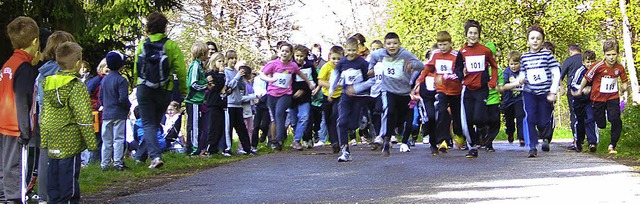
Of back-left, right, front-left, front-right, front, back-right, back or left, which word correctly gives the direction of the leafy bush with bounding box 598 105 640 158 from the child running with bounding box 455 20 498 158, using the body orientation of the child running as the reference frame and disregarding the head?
back-left

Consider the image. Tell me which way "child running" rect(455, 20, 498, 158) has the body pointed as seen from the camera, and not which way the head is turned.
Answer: toward the camera

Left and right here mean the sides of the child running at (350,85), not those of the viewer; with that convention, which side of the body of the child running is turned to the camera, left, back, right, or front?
front

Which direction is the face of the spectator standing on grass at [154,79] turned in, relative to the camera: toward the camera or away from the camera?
away from the camera

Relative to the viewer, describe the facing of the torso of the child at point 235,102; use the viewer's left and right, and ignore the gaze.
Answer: facing the viewer and to the right of the viewer

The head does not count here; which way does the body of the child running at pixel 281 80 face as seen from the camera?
toward the camera

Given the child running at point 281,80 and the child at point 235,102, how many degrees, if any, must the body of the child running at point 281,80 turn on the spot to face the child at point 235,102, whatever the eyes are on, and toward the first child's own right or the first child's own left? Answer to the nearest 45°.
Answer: approximately 45° to the first child's own right

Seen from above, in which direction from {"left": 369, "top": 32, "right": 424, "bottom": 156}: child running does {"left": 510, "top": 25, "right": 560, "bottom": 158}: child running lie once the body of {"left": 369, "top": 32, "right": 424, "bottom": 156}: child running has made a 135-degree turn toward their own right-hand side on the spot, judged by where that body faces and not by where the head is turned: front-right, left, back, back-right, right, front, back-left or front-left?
back-right

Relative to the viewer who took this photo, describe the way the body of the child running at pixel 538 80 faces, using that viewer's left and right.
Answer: facing the viewer

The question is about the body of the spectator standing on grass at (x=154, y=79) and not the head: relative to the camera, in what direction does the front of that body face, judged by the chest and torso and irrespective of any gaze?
away from the camera
